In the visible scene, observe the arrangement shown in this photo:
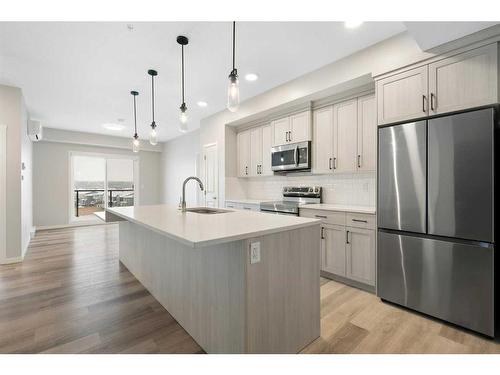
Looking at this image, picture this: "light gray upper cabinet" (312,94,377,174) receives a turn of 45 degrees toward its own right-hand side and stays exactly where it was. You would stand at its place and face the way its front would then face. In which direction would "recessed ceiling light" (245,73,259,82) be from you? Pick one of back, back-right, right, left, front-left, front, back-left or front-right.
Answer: front

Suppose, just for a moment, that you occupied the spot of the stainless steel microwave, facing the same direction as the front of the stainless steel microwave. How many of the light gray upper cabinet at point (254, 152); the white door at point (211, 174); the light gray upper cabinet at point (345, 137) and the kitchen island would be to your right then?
2

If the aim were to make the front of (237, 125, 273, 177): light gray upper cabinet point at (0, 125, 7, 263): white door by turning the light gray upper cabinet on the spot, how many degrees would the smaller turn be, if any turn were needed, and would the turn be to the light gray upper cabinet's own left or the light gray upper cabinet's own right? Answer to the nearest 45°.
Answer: approximately 45° to the light gray upper cabinet's own right

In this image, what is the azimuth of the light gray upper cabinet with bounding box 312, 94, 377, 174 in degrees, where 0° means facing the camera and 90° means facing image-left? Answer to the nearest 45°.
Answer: approximately 45°

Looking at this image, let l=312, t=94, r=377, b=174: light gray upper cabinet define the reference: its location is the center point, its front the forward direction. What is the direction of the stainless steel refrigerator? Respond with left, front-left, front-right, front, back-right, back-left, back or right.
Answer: left

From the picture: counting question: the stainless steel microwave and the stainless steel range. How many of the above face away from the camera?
0

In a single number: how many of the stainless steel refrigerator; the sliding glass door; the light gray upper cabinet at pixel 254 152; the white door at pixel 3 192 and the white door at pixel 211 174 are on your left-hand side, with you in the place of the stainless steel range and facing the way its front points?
1

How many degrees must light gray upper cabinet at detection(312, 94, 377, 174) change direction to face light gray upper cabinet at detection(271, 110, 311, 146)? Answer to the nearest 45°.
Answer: approximately 90° to its right

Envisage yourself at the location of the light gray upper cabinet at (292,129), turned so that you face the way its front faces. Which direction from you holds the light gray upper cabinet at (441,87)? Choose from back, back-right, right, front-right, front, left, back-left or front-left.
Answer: left

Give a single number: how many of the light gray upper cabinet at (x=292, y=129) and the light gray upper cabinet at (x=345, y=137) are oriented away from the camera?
0

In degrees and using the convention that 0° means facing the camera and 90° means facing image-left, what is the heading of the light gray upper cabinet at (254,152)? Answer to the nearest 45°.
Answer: approximately 45°

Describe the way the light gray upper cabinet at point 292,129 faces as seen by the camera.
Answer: facing the viewer and to the left of the viewer
